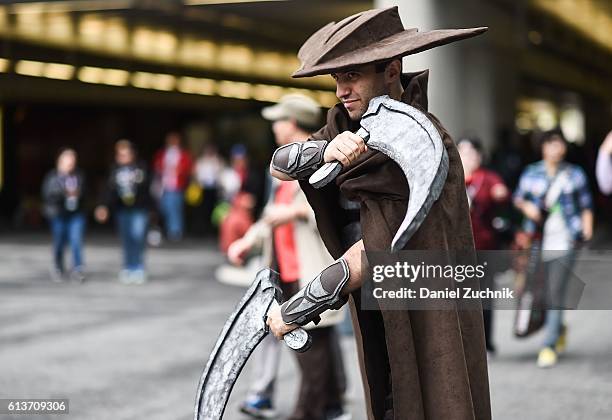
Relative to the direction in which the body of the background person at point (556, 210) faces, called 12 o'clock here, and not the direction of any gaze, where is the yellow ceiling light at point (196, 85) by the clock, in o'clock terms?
The yellow ceiling light is roughly at 5 o'clock from the background person.

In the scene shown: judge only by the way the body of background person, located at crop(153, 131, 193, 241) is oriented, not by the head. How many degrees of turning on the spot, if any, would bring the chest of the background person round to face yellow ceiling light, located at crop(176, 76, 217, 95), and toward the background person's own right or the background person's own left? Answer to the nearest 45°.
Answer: approximately 180°

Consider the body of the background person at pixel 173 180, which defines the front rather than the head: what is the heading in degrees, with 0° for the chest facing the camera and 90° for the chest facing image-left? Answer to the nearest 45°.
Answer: approximately 0°

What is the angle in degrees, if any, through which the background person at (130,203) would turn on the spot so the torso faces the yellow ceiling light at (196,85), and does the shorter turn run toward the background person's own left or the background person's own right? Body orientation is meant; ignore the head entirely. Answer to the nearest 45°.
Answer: approximately 180°

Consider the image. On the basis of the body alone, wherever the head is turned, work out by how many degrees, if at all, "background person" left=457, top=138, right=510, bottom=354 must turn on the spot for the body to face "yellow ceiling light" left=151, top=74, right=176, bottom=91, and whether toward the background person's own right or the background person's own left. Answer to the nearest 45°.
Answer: approximately 90° to the background person's own right

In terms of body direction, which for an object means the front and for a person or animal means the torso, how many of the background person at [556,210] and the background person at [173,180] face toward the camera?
2

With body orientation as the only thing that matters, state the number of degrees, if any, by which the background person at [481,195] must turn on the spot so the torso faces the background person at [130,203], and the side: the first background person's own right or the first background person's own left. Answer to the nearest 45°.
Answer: approximately 90° to the first background person's own right

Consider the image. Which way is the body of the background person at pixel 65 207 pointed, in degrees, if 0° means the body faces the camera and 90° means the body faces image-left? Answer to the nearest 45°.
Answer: approximately 0°

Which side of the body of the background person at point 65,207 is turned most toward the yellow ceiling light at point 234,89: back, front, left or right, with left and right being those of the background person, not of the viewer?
back
